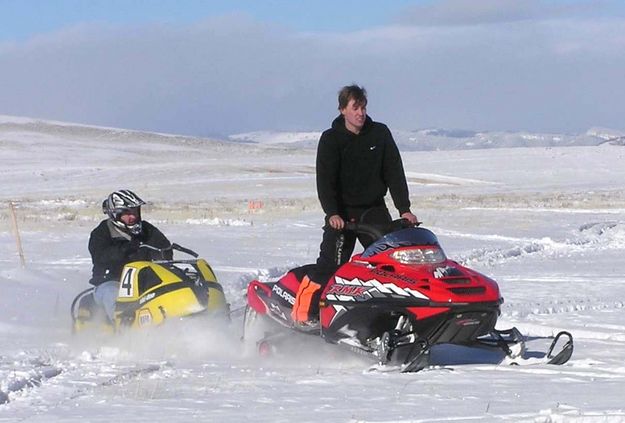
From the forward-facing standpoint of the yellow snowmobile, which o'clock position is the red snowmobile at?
The red snowmobile is roughly at 12 o'clock from the yellow snowmobile.

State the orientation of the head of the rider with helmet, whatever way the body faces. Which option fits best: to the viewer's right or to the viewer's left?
to the viewer's right

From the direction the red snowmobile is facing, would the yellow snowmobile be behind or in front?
behind

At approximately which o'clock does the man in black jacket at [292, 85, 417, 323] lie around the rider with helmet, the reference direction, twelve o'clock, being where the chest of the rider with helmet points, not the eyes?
The man in black jacket is roughly at 12 o'clock from the rider with helmet.

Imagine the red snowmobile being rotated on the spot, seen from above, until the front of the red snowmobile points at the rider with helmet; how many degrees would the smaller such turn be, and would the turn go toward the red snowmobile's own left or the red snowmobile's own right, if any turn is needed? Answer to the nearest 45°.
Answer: approximately 180°

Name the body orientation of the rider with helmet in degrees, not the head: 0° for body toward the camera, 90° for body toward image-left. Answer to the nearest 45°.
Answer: approximately 315°
